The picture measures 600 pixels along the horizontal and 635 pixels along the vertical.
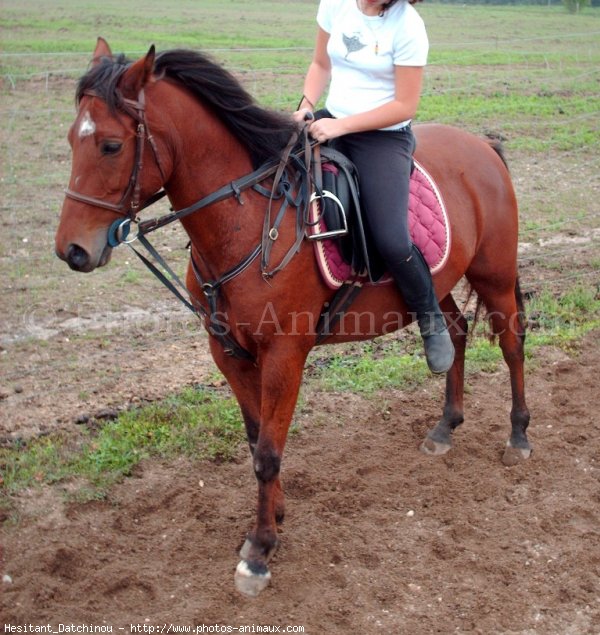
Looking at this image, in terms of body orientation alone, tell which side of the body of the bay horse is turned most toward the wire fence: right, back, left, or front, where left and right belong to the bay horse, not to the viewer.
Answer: right

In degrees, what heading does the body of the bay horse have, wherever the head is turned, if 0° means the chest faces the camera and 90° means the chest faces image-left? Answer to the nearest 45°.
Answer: approximately 45°
